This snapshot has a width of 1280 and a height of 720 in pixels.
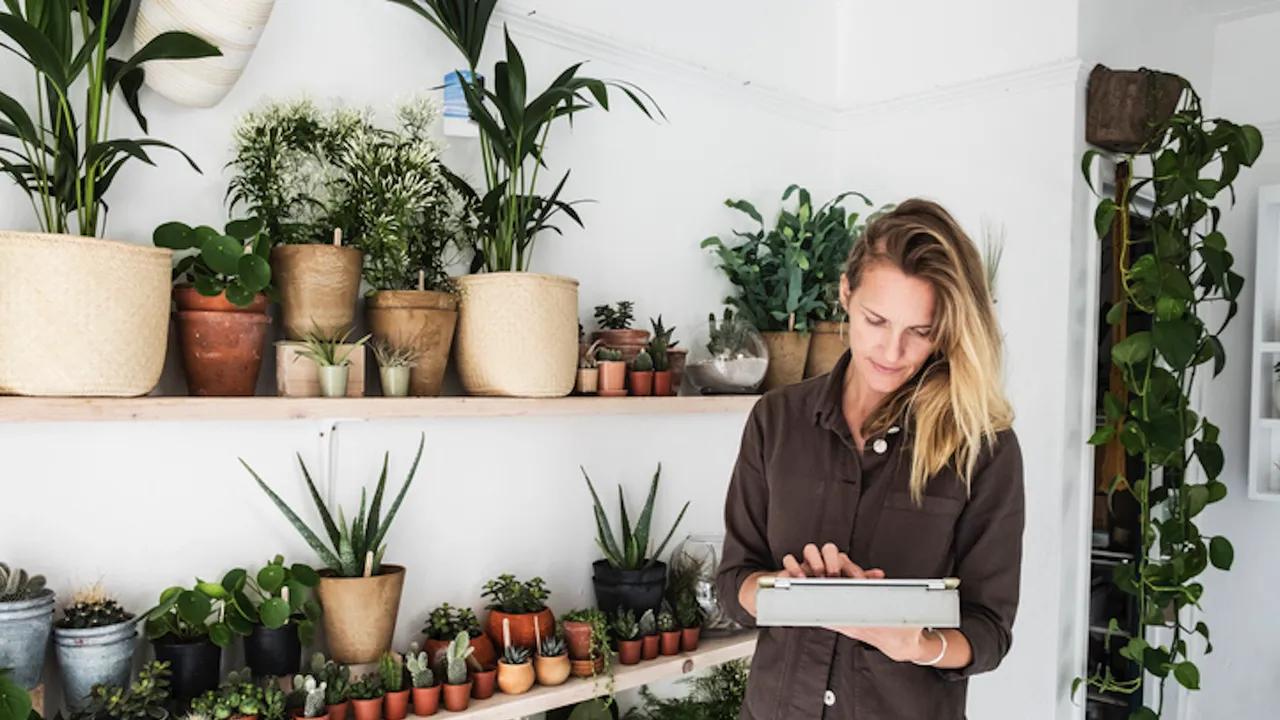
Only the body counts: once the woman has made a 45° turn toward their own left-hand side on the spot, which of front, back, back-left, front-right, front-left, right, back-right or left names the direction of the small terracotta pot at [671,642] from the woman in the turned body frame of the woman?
back

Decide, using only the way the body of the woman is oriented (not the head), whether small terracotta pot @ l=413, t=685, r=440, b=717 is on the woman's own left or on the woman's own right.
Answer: on the woman's own right

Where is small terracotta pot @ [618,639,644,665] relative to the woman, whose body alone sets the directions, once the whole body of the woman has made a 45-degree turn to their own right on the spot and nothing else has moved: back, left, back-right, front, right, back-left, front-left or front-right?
right

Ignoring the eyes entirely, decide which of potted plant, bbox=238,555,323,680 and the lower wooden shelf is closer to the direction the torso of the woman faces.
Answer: the potted plant

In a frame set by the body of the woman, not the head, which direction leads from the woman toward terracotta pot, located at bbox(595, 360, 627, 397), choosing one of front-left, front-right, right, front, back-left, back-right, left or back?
back-right

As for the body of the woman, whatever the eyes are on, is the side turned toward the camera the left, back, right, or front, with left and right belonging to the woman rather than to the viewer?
front

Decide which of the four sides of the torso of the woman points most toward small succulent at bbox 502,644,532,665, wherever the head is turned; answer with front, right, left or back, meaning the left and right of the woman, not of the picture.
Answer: right

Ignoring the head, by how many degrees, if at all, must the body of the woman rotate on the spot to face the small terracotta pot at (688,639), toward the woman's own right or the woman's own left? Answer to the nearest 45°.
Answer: approximately 135° to the woman's own right

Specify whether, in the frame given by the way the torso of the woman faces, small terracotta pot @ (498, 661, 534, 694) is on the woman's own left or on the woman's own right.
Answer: on the woman's own right

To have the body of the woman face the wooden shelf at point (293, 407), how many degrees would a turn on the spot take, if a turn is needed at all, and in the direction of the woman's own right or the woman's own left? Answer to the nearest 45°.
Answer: approximately 90° to the woman's own right

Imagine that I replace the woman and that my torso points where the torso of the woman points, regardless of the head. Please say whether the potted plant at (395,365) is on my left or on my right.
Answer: on my right

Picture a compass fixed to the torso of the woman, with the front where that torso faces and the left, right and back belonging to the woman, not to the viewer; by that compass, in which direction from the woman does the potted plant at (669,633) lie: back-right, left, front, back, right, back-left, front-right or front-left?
back-right

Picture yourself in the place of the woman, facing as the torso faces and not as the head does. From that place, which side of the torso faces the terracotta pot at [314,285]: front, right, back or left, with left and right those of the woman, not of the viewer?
right
